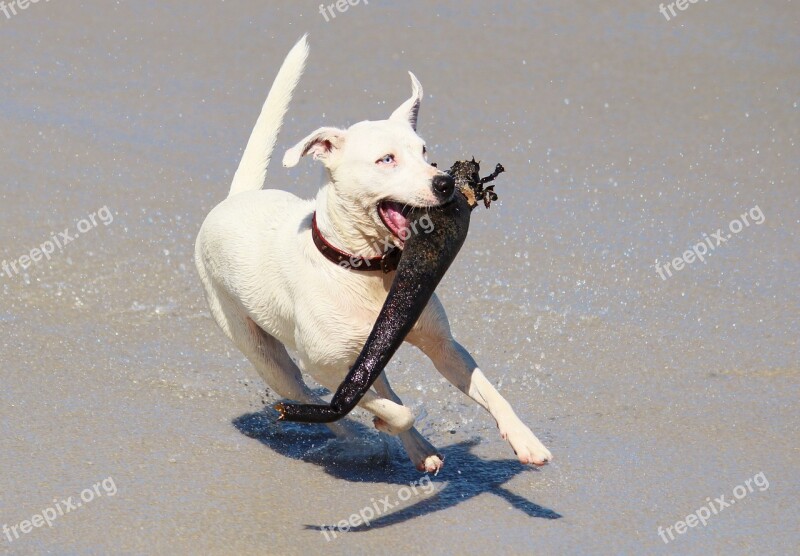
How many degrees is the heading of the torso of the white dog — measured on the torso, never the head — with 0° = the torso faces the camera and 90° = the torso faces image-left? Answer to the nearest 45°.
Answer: approximately 315°
